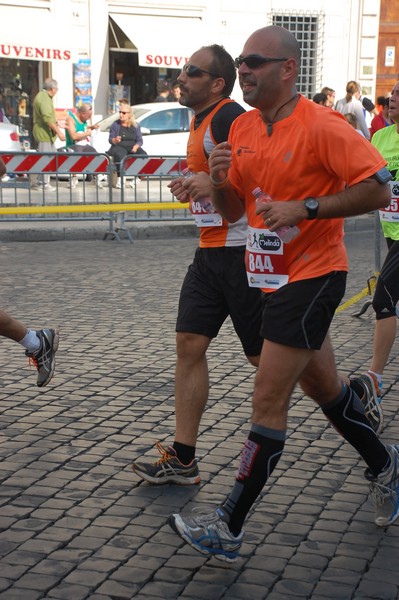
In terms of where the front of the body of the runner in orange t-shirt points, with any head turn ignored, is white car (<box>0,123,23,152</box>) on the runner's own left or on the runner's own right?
on the runner's own right

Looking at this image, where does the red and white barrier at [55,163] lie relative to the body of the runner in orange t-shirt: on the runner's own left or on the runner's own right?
on the runner's own right

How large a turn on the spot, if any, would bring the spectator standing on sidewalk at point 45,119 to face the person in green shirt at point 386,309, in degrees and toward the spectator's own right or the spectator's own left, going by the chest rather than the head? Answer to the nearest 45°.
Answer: approximately 90° to the spectator's own right

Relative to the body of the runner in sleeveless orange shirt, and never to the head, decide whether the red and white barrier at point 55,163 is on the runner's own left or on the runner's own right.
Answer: on the runner's own right

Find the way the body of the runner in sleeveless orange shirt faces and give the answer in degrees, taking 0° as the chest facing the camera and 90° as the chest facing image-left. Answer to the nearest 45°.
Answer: approximately 45°

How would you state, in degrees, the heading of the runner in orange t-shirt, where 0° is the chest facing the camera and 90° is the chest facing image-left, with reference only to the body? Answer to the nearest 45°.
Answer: approximately 45°

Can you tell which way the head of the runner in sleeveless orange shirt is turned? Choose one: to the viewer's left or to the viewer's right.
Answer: to the viewer's left

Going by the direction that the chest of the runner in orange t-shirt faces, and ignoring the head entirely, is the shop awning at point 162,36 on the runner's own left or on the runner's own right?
on the runner's own right

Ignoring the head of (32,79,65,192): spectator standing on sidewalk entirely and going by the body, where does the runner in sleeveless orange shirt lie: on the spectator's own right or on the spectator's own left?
on the spectator's own right

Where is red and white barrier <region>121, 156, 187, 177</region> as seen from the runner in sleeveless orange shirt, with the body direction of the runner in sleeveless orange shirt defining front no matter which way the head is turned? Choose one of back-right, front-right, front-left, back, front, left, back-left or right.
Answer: back-right
